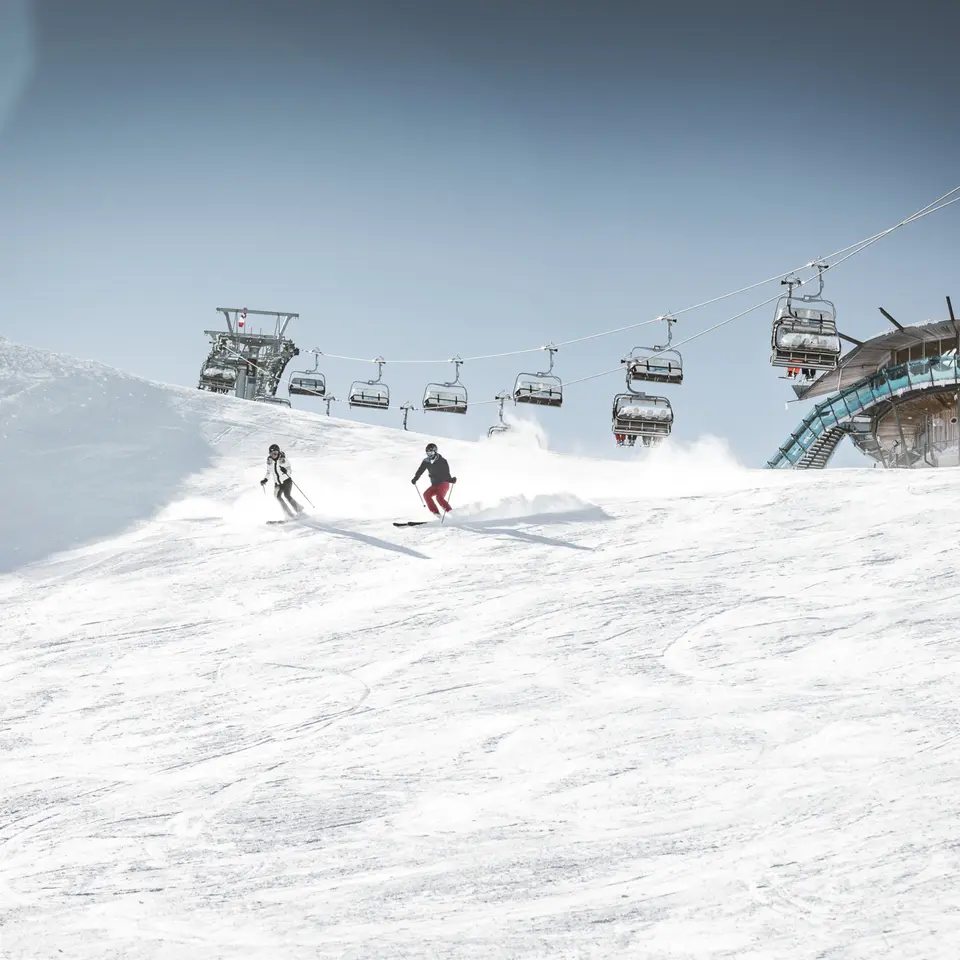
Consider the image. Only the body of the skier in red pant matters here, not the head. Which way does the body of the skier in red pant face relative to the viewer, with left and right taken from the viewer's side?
facing the viewer and to the left of the viewer

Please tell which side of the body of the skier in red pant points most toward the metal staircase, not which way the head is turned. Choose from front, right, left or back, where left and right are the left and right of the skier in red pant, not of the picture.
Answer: back

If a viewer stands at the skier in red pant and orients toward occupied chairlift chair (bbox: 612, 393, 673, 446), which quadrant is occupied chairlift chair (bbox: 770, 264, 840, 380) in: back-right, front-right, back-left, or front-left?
front-right

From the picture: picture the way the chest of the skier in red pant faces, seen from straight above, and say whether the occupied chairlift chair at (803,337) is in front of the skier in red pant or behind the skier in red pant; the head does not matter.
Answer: behind

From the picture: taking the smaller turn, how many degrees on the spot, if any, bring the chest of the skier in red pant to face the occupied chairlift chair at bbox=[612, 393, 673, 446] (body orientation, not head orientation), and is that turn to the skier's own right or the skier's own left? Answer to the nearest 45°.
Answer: approximately 180°
